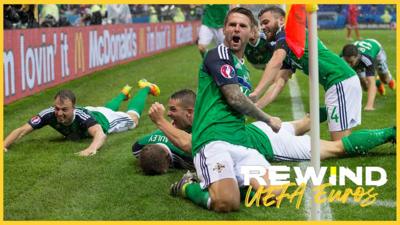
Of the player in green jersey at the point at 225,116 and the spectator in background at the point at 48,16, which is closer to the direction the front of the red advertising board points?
the player in green jersey

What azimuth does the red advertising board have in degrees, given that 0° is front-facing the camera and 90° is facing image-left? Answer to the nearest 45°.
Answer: approximately 315°

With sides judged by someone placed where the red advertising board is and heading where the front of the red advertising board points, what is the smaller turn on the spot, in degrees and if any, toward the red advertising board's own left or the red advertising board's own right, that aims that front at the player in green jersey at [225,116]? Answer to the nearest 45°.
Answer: approximately 45° to the red advertising board's own right

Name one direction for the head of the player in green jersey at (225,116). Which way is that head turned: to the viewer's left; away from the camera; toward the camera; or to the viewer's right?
toward the camera

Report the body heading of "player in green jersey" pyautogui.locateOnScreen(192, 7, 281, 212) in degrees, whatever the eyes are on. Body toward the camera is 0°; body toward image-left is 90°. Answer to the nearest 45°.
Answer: approximately 315°

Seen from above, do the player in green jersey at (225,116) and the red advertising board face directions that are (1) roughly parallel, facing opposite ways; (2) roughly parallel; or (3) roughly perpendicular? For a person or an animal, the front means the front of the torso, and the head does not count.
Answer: roughly parallel

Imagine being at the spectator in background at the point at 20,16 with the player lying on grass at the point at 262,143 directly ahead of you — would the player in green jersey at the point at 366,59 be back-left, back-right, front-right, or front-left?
front-left

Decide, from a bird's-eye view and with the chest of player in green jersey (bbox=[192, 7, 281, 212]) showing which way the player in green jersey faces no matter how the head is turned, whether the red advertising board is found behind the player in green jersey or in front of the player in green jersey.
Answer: behind

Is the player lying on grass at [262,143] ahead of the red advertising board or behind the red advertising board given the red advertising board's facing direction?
ahead

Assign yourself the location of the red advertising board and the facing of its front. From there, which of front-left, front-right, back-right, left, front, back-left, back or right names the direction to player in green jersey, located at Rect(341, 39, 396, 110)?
front

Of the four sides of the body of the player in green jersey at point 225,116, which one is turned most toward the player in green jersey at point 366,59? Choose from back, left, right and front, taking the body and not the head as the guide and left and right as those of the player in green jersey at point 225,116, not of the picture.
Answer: left

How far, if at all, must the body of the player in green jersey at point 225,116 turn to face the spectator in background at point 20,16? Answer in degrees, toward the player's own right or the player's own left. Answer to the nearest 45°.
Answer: approximately 180°

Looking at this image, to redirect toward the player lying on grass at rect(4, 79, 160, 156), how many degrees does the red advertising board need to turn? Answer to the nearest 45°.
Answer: approximately 45° to its right

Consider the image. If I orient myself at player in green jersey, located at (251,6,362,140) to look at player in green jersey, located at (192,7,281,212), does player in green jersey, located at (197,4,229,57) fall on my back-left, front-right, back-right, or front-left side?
back-right

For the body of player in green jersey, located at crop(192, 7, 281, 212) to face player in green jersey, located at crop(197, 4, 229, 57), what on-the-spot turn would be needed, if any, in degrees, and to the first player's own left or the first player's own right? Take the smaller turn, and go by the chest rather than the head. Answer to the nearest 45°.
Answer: approximately 135° to the first player's own left

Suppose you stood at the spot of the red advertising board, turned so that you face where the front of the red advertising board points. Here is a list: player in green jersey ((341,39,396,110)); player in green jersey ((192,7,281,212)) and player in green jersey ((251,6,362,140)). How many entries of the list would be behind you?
0

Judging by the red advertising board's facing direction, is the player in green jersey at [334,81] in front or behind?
in front

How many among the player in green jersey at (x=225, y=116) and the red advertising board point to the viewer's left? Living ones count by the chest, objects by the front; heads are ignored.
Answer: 0

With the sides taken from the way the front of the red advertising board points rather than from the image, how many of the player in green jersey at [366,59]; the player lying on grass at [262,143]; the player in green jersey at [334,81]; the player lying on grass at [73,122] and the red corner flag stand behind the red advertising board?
0
